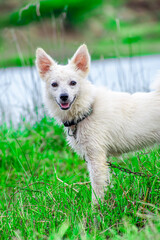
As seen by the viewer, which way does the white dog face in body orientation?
to the viewer's left
